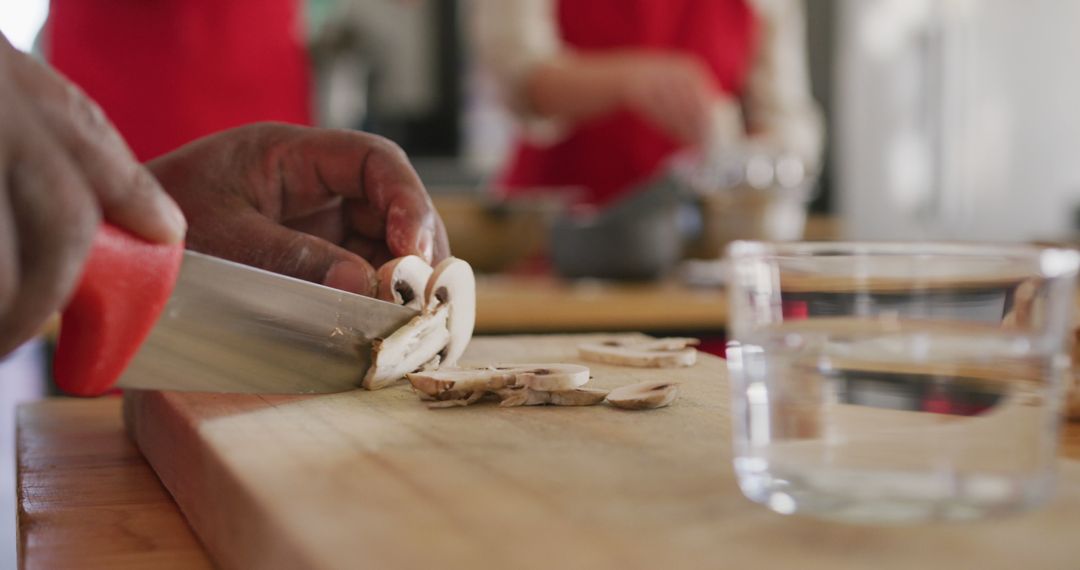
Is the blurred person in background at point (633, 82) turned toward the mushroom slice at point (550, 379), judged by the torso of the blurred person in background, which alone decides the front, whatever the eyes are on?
yes

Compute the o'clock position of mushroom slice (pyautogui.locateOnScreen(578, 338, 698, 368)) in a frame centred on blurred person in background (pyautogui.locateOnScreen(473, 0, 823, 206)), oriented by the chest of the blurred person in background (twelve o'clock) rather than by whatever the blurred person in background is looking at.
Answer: The mushroom slice is roughly at 12 o'clock from the blurred person in background.

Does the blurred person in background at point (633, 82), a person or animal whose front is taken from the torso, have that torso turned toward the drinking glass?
yes

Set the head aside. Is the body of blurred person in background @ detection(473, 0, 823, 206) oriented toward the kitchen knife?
yes

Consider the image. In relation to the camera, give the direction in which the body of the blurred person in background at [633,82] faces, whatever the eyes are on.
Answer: toward the camera

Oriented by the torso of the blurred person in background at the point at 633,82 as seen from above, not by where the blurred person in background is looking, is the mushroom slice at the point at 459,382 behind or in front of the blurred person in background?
in front

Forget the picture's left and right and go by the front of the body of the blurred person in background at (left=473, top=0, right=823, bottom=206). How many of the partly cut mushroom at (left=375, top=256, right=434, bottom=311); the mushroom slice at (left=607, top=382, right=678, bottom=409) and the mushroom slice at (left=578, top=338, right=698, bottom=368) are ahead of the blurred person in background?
3

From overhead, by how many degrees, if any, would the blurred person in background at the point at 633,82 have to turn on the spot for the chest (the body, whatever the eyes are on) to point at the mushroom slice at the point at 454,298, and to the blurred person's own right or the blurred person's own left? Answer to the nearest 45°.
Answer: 0° — they already face it

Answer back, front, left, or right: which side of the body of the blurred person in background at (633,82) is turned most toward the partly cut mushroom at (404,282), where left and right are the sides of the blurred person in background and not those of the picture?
front

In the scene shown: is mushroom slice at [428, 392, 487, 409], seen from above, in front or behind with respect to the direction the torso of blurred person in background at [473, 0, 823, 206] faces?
in front

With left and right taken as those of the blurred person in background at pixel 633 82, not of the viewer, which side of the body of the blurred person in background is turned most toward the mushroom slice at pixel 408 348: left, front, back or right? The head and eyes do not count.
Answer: front

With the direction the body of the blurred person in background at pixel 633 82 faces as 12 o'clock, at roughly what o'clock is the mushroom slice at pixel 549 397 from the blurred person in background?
The mushroom slice is roughly at 12 o'clock from the blurred person in background.
